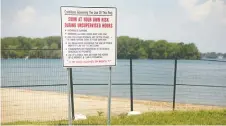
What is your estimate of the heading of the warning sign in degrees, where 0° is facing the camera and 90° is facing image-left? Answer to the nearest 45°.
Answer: approximately 0°
